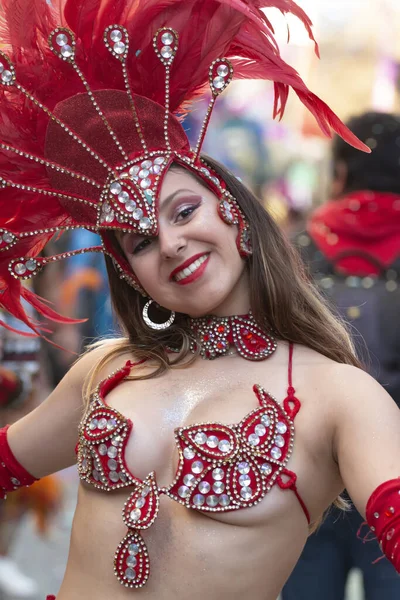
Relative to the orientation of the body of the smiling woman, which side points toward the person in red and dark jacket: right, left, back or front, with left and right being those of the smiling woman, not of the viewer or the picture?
back

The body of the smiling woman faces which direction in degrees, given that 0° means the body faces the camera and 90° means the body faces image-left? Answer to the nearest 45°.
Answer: approximately 45°
